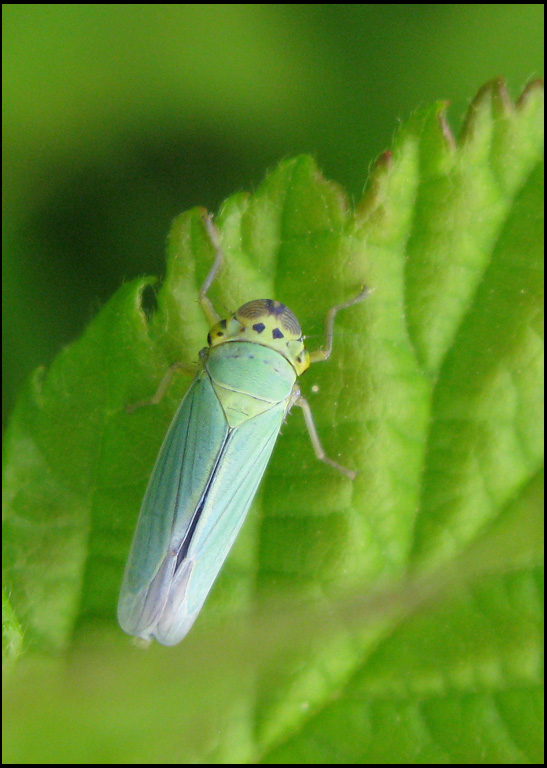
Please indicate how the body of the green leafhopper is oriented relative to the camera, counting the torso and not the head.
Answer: away from the camera
